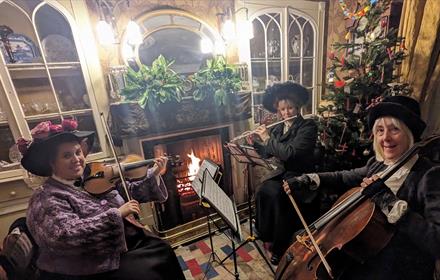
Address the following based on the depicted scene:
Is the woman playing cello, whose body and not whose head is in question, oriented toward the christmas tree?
no

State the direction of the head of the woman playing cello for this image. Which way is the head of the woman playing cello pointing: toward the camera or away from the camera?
toward the camera

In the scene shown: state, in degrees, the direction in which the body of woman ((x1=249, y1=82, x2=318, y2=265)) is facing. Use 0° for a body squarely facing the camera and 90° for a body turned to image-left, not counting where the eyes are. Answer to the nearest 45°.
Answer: approximately 45°

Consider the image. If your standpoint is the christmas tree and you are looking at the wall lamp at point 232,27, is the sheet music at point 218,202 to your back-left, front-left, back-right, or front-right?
front-left

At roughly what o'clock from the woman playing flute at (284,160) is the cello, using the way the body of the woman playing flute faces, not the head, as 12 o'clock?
The cello is roughly at 10 o'clock from the woman playing flute.

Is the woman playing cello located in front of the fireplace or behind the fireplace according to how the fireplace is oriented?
in front

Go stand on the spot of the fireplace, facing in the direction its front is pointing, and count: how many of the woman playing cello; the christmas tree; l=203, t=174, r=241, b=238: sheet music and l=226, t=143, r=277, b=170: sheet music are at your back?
0

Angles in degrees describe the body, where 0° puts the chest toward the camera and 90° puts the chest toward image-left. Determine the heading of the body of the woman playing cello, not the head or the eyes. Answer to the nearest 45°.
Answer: approximately 45°

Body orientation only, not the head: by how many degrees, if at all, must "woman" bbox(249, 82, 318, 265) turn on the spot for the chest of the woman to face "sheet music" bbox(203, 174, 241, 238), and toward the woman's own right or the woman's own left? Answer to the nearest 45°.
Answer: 0° — they already face it

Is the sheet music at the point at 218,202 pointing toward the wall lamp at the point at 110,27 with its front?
no

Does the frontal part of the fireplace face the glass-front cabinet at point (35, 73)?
no

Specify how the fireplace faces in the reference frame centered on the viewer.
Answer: facing the viewer and to the right of the viewer
